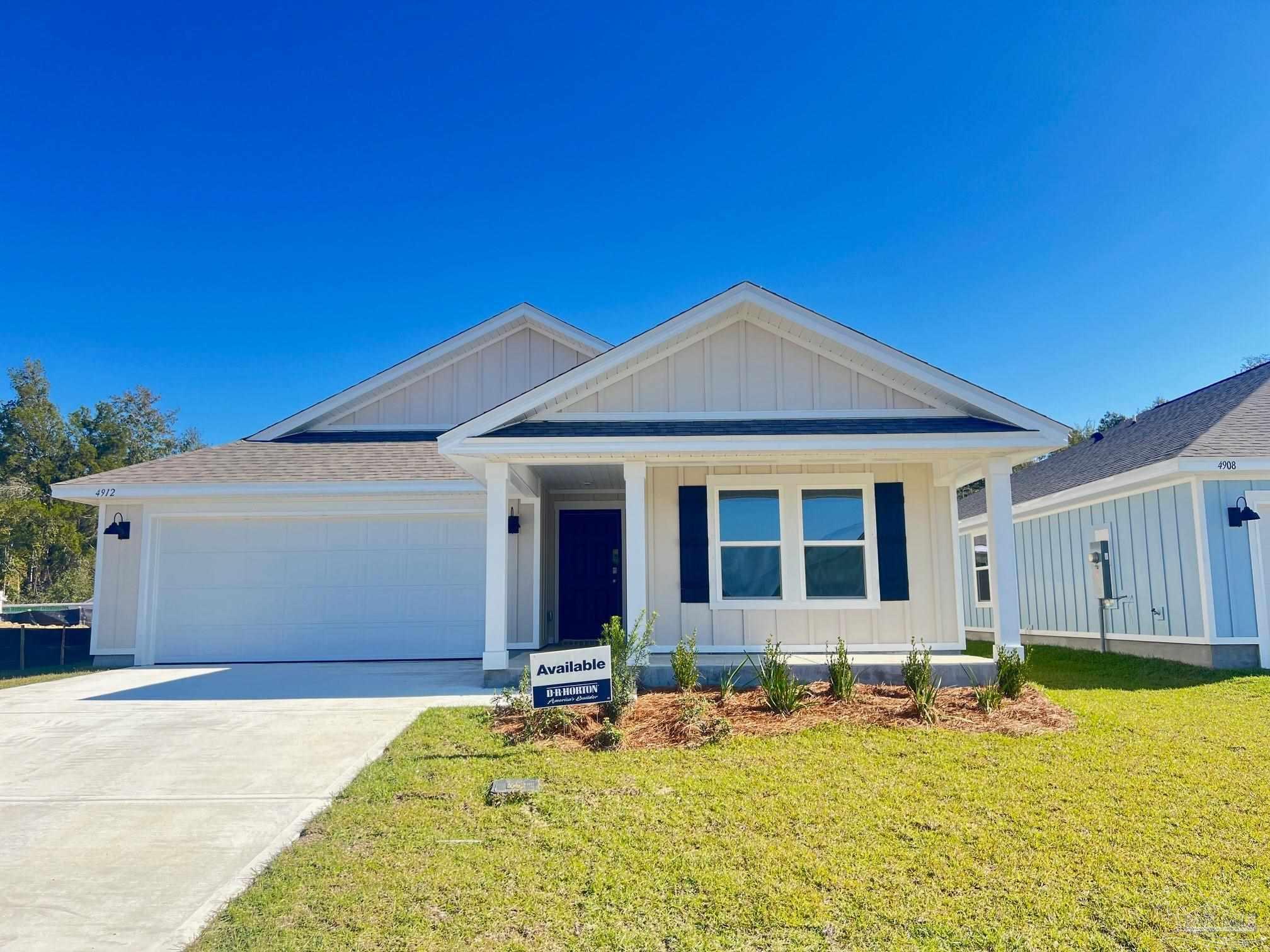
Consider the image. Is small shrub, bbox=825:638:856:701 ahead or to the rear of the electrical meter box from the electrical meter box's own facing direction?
ahead

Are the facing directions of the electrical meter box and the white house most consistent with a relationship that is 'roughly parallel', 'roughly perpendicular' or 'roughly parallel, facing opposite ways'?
roughly perpendicular

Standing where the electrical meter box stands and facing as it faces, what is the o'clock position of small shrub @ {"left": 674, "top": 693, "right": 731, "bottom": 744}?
The small shrub is roughly at 11 o'clock from the electrical meter box.

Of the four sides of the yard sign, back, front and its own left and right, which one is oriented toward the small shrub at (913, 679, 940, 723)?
left

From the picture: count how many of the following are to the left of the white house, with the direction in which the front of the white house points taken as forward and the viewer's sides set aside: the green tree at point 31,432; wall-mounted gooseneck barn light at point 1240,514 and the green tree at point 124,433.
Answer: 1

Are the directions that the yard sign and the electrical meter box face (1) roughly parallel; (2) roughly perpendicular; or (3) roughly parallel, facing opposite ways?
roughly perpendicular

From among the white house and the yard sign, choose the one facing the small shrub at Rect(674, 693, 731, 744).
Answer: the white house

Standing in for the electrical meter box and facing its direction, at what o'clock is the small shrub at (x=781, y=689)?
The small shrub is roughly at 11 o'clock from the electrical meter box.

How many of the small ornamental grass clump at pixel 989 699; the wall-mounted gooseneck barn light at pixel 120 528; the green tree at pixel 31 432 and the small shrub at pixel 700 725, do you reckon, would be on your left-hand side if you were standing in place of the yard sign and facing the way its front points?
2

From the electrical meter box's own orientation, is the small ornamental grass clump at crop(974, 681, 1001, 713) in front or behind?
in front

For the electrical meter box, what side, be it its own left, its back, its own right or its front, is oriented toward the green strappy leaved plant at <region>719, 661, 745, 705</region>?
front

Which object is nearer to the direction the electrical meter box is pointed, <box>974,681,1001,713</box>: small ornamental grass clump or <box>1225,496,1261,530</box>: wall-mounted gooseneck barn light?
the small ornamental grass clump

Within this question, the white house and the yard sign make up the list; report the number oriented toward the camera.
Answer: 2

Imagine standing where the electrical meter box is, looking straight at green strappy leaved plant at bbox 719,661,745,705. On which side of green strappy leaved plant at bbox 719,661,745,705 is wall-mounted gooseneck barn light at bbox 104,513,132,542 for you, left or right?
right

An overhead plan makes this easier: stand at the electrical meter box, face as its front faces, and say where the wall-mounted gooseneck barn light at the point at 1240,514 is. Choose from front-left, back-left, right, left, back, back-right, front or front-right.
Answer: left
